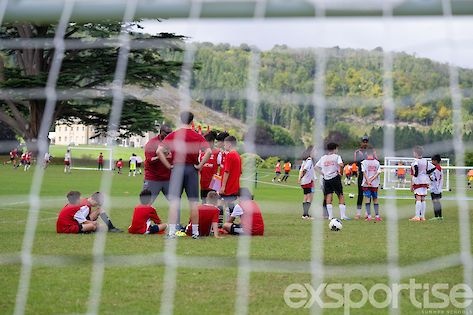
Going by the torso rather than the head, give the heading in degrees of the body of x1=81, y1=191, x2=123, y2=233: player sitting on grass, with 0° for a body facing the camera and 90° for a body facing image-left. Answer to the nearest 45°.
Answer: approximately 270°

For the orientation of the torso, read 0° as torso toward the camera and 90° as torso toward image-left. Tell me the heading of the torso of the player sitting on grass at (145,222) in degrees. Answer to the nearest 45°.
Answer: approximately 225°

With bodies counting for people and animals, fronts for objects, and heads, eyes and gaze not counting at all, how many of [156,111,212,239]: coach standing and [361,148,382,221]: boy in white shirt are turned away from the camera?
2

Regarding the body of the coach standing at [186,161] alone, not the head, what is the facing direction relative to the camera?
away from the camera

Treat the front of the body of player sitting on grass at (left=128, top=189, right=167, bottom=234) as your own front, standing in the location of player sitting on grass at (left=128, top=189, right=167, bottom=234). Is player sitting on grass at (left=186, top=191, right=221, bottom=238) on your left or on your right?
on your right

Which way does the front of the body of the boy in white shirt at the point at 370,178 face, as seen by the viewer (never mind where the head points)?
away from the camera

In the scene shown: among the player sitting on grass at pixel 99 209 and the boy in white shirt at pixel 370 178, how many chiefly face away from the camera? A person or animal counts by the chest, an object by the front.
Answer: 1

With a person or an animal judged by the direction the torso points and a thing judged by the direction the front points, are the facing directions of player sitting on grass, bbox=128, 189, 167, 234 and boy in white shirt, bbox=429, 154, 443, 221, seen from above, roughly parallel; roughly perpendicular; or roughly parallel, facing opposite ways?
roughly perpendicular
